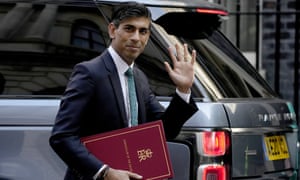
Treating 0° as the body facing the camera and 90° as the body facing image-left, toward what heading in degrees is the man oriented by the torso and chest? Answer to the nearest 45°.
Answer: approximately 315°

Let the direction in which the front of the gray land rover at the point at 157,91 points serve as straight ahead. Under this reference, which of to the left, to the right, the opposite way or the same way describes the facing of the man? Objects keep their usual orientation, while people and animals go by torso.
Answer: the opposite way

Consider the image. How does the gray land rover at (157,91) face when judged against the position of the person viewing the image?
facing away from the viewer and to the left of the viewer
